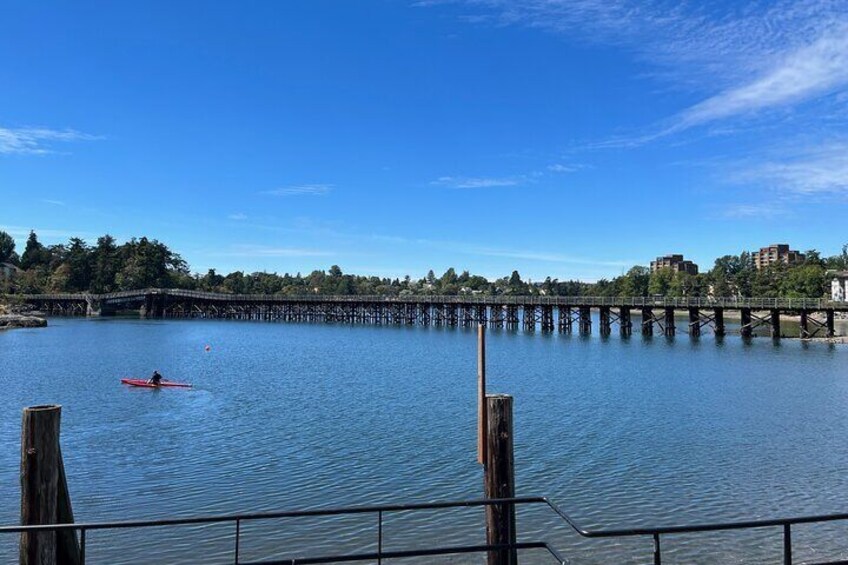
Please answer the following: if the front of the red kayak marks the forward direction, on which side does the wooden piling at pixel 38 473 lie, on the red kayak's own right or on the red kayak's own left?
on the red kayak's own left

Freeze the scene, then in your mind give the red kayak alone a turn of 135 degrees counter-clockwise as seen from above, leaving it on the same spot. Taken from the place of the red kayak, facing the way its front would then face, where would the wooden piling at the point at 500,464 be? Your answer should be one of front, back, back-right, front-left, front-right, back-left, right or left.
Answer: front-right

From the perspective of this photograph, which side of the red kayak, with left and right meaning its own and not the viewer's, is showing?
left
